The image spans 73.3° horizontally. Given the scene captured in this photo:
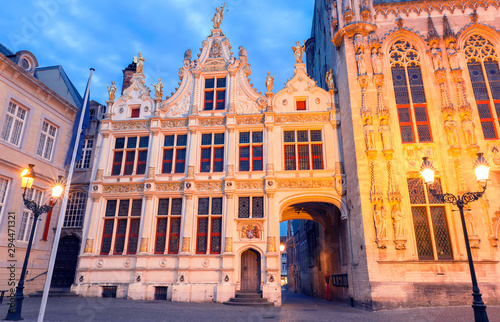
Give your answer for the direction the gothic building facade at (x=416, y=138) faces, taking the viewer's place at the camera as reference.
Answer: facing the viewer

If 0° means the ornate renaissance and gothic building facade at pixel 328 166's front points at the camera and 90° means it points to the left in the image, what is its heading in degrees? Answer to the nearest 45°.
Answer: approximately 0°
